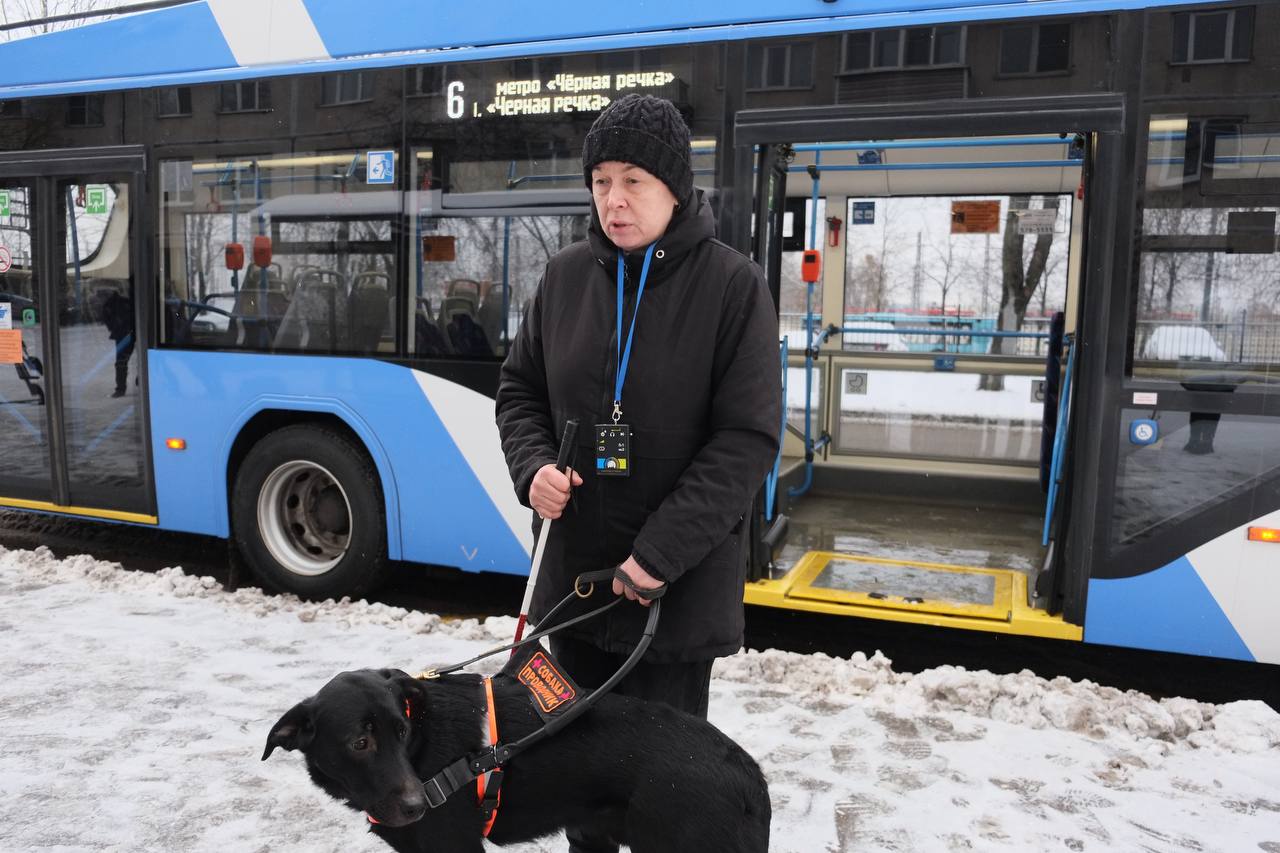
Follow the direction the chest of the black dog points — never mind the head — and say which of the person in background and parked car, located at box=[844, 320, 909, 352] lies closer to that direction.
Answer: the person in background

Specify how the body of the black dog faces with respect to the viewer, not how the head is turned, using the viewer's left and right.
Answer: facing to the left of the viewer

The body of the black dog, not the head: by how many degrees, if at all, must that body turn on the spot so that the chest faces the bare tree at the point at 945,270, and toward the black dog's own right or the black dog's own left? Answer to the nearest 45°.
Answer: approximately 135° to the black dog's own right

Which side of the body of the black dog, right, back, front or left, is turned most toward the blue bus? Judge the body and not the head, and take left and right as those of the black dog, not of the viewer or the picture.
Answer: right

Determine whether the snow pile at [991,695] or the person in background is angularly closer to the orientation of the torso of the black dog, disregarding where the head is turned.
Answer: the person in background

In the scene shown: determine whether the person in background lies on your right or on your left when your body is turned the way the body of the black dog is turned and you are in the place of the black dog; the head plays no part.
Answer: on your right

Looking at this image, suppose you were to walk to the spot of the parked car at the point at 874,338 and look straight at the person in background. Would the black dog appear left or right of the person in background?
left

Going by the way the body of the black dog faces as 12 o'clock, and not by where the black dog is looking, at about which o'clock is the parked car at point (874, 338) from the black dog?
The parked car is roughly at 4 o'clock from the black dog.

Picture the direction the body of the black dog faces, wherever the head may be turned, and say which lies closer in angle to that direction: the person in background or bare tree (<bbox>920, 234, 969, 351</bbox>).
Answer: the person in background

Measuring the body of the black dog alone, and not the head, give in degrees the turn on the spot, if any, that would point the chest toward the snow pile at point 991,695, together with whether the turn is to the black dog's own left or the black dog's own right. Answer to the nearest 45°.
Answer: approximately 135° to the black dog's own right
